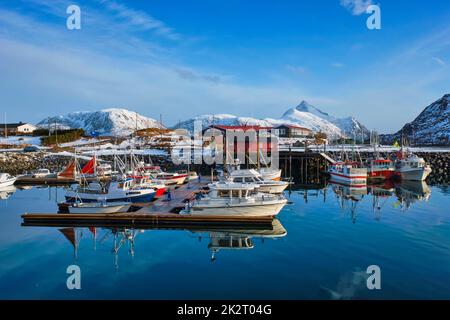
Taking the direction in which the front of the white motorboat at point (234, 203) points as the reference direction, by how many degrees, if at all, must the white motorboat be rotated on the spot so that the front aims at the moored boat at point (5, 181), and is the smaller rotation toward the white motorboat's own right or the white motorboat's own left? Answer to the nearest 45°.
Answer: approximately 135° to the white motorboat's own left

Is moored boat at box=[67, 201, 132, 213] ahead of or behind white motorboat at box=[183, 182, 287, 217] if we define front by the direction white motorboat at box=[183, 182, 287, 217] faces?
behind

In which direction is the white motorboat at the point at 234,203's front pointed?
to the viewer's right

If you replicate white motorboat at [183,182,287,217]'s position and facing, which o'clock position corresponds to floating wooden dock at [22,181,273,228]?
The floating wooden dock is roughly at 6 o'clock from the white motorboat.

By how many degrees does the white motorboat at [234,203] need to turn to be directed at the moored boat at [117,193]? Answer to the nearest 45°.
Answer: approximately 180°
